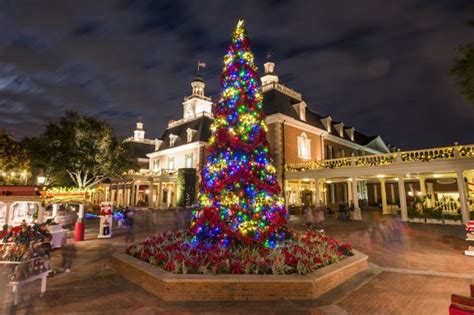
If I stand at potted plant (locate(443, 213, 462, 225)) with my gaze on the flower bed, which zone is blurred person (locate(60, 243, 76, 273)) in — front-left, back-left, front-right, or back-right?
front-right

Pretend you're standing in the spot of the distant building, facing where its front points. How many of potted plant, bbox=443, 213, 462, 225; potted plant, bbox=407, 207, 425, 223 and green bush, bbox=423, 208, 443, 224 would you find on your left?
3

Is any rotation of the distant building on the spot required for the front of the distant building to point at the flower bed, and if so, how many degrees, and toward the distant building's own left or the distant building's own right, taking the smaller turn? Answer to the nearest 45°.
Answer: approximately 45° to the distant building's own left

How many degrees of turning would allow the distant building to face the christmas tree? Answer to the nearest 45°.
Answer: approximately 45° to its left

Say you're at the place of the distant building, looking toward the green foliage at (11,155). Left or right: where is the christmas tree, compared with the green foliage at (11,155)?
left

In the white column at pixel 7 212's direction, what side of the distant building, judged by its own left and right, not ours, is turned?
front

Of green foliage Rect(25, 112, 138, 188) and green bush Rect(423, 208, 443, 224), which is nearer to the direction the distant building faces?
the green foliage

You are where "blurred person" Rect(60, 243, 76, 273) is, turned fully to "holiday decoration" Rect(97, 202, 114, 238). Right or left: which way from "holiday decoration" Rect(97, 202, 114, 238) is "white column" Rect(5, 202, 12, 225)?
left

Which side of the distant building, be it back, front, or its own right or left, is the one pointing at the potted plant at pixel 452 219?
left

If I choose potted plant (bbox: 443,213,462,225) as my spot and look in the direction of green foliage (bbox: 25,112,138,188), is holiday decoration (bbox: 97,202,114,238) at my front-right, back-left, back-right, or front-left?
front-left

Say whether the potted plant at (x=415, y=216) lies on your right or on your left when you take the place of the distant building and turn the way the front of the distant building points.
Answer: on your left

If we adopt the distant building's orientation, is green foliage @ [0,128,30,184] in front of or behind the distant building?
in front

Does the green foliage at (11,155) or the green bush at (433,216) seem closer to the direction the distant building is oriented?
the green foliage

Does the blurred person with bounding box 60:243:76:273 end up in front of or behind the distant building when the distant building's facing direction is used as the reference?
in front

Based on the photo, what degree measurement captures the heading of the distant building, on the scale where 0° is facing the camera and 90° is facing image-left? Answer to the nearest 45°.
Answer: approximately 45°
